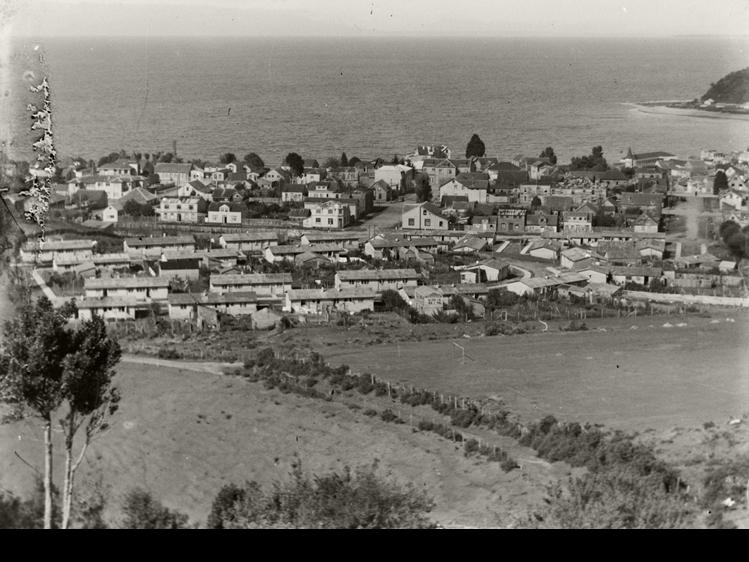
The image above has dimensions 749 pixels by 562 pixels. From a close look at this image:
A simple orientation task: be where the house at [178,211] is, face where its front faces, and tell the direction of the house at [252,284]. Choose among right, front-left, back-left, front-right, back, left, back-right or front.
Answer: front

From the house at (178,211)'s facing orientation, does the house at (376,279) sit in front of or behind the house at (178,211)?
in front

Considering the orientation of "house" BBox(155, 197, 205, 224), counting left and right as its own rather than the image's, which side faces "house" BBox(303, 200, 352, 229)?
left

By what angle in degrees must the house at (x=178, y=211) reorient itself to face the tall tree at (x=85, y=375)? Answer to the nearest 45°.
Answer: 0° — it already faces it

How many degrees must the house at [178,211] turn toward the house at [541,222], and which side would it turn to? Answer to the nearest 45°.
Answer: approximately 90° to its left

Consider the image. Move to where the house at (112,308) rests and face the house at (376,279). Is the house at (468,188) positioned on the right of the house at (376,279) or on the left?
left

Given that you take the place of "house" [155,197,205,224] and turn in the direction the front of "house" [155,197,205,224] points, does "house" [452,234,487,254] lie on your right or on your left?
on your left

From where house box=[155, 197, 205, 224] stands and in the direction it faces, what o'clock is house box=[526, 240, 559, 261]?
house box=[526, 240, 559, 261] is roughly at 10 o'clock from house box=[155, 197, 205, 224].

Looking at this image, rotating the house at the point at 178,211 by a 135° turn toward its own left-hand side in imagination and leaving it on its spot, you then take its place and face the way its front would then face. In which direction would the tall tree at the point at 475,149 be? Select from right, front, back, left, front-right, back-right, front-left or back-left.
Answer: front

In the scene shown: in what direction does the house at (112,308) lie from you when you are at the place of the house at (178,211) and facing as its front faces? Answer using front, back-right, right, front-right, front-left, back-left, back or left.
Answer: front

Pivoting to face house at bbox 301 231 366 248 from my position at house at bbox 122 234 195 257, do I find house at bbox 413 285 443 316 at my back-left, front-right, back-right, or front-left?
front-right

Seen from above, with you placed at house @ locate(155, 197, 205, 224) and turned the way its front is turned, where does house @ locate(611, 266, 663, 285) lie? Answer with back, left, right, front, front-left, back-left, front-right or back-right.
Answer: front-left

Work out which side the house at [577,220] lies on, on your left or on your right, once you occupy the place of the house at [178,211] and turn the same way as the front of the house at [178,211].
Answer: on your left

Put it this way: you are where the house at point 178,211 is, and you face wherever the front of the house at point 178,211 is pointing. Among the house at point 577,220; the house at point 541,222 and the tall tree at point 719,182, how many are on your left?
3

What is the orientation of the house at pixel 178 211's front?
toward the camera
